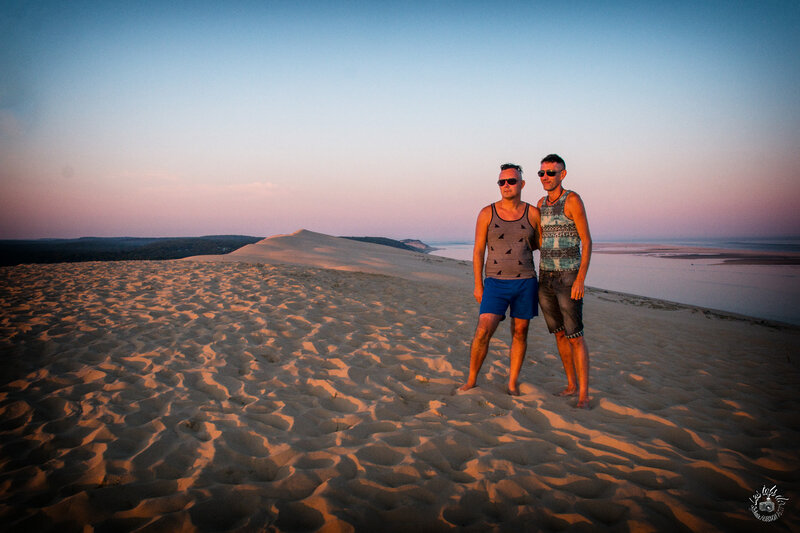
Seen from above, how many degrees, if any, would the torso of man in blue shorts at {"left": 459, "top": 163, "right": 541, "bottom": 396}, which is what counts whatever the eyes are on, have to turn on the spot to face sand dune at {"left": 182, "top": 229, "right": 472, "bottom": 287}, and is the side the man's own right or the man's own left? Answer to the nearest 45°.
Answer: approximately 135° to the man's own right

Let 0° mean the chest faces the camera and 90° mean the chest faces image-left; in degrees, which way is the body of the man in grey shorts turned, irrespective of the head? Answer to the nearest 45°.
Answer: approximately 45°

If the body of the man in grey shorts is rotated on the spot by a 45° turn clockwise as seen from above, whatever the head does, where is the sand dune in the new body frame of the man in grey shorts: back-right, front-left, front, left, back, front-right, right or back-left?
front-right

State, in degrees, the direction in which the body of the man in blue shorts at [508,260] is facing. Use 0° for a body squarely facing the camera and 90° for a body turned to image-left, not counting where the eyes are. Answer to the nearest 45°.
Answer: approximately 0°
